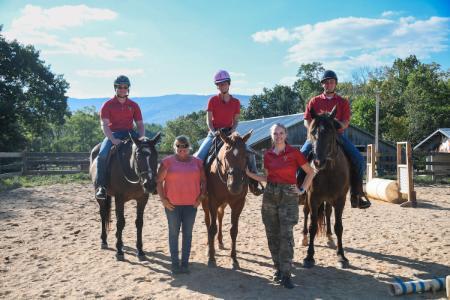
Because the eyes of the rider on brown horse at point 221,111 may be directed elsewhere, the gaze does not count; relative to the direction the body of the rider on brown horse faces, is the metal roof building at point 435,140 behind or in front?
behind

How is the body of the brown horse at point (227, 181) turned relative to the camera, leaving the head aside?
toward the camera

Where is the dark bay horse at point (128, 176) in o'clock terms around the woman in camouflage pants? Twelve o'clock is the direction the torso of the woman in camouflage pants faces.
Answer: The dark bay horse is roughly at 4 o'clock from the woman in camouflage pants.

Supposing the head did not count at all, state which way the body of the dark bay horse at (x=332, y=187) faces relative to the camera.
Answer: toward the camera

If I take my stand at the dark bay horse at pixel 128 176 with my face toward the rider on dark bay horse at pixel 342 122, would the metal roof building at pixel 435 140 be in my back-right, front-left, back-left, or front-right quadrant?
front-left

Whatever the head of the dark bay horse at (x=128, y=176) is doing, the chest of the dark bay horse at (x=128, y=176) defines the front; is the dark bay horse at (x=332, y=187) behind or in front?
in front

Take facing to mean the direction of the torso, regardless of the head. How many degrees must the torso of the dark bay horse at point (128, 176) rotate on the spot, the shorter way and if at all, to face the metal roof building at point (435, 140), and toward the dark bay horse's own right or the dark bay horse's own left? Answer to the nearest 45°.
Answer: approximately 90° to the dark bay horse's own left

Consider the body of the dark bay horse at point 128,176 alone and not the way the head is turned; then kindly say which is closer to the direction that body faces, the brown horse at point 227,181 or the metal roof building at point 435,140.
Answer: the brown horse

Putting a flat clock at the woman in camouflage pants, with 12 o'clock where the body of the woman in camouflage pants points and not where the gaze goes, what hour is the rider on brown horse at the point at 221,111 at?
The rider on brown horse is roughly at 5 o'clock from the woman in camouflage pants.

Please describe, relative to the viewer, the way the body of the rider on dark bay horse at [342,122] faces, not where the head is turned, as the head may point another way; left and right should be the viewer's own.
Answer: facing the viewer

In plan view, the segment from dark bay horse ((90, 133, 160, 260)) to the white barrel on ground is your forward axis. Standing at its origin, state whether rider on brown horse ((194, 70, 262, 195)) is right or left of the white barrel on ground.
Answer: right

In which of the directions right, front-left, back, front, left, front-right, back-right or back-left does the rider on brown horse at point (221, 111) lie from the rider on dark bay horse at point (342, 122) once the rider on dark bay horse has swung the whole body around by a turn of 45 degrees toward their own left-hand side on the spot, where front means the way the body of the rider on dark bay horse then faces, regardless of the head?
back-right
